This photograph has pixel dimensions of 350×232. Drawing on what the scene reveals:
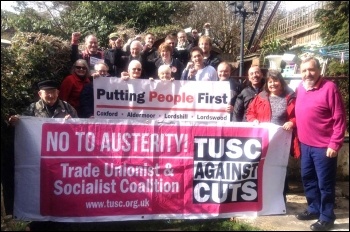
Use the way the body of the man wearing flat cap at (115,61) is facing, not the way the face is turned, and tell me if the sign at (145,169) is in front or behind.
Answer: in front

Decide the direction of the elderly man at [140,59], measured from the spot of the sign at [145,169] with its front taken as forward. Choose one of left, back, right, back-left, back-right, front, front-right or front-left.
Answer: back

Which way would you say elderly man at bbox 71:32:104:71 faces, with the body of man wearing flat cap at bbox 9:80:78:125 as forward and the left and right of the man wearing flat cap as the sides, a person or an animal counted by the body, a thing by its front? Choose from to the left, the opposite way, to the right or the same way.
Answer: the same way

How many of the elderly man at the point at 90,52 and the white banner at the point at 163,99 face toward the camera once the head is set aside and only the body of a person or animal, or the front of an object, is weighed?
2

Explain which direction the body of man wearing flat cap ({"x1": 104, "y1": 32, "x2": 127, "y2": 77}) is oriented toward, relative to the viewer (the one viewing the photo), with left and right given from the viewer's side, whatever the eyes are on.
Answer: facing the viewer

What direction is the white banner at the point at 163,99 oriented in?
toward the camera

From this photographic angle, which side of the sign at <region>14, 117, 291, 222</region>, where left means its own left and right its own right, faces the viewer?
front

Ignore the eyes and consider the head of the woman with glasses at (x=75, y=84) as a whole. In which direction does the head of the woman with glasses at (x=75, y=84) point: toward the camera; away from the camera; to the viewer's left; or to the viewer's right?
toward the camera

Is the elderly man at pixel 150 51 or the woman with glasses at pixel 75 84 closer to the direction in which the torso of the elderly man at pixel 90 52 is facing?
the woman with glasses

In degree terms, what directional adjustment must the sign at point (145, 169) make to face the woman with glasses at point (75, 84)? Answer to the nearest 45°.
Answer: approximately 135° to its right

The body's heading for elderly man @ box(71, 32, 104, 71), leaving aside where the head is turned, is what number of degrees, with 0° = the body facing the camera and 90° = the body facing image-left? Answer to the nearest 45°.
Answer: approximately 0°

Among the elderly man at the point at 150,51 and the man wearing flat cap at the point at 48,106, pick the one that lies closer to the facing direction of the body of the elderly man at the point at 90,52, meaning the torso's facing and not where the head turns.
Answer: the man wearing flat cap
